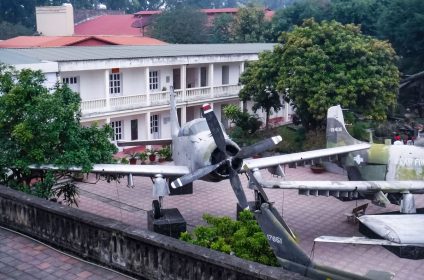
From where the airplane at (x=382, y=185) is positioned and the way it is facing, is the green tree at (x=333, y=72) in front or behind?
behind

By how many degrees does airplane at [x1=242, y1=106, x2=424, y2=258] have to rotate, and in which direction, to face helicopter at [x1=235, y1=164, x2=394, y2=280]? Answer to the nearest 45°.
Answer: approximately 45° to its right

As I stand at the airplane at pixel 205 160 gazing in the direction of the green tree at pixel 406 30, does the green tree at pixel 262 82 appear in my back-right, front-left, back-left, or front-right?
front-left

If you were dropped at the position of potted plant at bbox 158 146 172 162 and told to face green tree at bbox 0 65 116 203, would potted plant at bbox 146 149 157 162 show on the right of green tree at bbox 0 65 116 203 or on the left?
right

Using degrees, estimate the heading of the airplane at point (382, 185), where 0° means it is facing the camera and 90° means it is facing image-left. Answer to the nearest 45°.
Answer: approximately 315°

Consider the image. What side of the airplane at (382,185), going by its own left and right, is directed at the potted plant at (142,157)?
back

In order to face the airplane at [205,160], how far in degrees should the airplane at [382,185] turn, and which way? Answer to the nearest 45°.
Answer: approximately 135° to its right

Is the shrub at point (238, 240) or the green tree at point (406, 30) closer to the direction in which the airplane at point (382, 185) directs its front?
the shrub

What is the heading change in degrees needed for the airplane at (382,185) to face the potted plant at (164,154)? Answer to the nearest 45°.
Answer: approximately 180°

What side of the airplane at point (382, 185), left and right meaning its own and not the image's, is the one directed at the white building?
back

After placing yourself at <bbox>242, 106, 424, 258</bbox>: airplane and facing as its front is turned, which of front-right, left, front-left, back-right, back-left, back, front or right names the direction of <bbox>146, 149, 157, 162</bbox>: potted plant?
back
